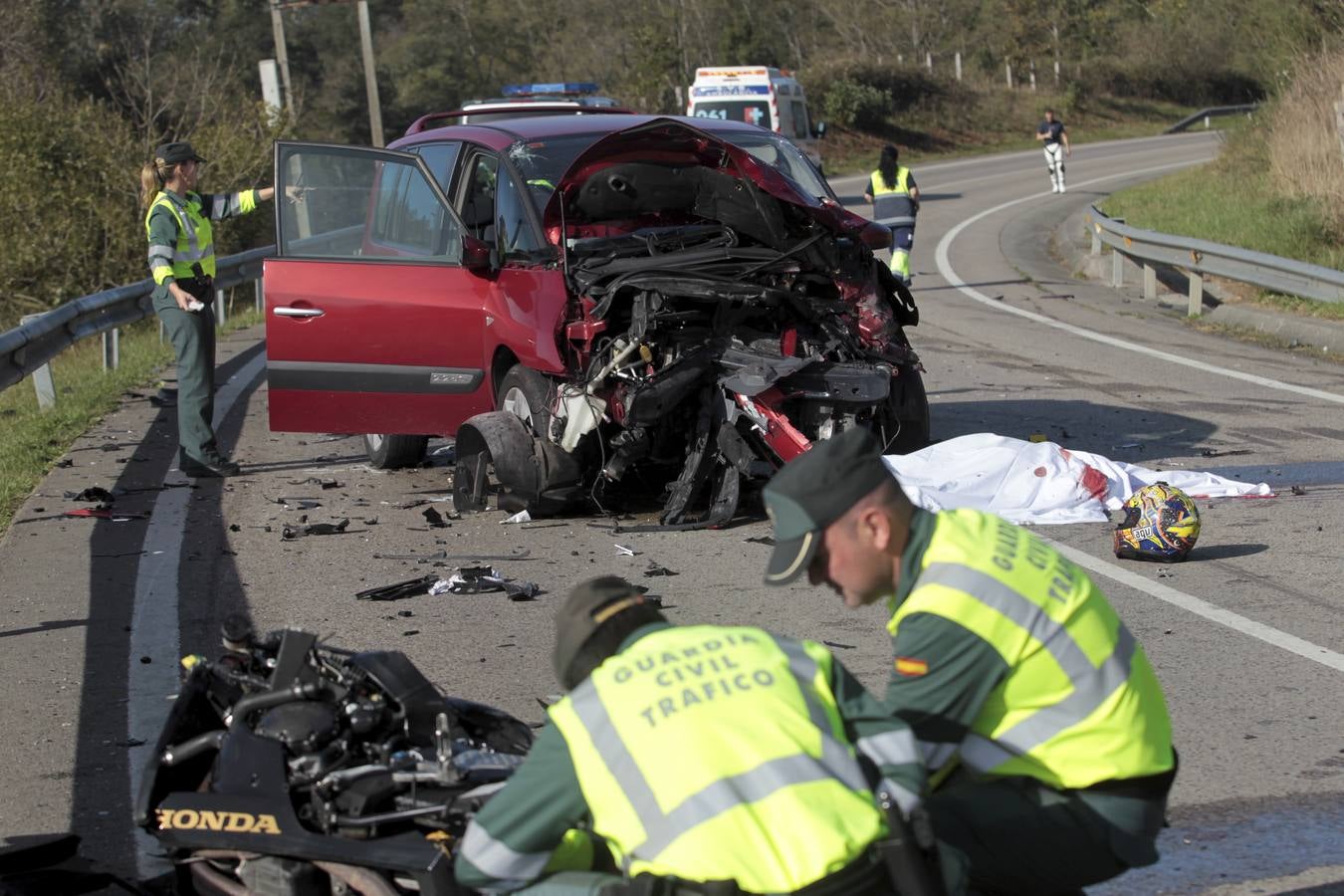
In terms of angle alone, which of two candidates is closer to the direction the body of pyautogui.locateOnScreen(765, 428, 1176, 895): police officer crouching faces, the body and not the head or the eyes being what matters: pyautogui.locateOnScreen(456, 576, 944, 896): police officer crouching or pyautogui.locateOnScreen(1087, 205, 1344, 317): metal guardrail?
the police officer crouching

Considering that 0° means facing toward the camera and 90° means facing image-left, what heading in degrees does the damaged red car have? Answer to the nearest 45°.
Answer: approximately 315°

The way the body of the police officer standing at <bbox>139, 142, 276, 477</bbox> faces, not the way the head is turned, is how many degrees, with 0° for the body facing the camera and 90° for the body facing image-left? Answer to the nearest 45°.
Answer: approximately 270°

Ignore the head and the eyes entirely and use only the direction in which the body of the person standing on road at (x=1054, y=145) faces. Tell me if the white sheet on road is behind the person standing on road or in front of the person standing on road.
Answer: in front

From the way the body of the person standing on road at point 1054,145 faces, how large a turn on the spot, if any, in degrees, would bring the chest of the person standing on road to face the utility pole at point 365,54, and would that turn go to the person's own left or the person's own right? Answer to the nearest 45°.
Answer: approximately 90° to the person's own right

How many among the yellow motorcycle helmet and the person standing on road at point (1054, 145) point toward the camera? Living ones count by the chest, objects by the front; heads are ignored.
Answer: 1

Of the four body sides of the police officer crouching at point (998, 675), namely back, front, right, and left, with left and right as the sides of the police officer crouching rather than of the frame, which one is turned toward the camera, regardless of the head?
left

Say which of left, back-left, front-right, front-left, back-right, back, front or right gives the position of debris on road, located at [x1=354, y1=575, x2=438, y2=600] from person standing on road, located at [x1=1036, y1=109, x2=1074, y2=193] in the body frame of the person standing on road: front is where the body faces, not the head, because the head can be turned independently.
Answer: front

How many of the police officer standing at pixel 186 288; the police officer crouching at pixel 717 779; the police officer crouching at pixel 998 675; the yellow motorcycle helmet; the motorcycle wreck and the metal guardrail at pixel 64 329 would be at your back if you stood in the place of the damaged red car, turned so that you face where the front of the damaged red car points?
2

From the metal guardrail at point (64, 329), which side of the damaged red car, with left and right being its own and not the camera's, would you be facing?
back

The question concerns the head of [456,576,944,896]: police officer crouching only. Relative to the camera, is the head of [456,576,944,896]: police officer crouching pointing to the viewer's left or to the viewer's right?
to the viewer's left

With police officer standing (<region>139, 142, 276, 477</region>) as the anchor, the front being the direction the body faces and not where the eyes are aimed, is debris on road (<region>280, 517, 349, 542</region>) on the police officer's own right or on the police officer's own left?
on the police officer's own right

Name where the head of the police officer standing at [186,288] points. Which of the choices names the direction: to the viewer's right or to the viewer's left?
to the viewer's right

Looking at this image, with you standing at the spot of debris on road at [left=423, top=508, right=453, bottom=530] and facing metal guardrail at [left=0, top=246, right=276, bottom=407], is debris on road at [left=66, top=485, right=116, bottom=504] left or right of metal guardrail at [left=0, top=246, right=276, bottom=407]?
left

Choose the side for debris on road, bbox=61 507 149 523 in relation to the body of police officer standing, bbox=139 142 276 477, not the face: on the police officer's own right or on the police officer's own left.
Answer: on the police officer's own right

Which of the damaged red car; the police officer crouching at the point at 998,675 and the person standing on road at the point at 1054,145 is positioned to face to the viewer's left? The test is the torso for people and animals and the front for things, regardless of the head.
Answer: the police officer crouching

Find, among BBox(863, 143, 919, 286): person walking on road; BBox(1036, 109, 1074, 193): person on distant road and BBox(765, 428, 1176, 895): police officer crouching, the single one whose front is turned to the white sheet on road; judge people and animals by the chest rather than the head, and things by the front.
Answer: BBox(1036, 109, 1074, 193): person on distant road
